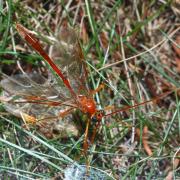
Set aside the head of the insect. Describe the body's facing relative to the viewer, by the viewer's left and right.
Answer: facing the viewer and to the right of the viewer
